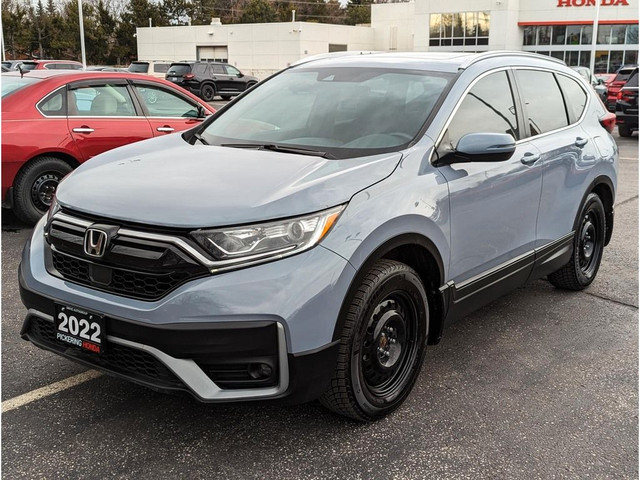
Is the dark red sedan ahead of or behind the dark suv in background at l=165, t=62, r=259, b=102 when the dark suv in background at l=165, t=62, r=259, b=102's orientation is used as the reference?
behind

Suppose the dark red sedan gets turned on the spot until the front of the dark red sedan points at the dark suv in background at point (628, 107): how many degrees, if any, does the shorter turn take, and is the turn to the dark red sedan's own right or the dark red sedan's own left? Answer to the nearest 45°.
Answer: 0° — it already faces it

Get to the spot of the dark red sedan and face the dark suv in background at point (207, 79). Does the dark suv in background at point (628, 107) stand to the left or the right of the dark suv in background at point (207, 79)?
right

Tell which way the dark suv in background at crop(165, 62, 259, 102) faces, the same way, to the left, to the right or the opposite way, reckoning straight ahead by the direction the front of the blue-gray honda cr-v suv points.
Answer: the opposite way

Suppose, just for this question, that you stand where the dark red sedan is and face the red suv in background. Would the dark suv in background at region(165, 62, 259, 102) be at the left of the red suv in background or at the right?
left

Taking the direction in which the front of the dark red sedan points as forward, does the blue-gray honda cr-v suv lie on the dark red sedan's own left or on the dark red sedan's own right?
on the dark red sedan's own right

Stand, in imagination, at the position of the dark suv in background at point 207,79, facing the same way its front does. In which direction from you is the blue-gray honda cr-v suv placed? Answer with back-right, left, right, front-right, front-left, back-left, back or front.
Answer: back-right

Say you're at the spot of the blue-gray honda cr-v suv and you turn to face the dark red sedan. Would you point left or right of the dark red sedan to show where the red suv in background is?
right

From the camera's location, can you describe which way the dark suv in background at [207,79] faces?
facing away from the viewer and to the right of the viewer
